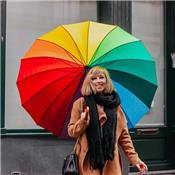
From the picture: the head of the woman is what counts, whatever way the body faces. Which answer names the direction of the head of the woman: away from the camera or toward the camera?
toward the camera

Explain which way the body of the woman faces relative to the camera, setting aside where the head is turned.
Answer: toward the camera
